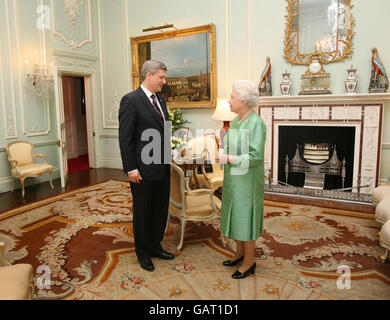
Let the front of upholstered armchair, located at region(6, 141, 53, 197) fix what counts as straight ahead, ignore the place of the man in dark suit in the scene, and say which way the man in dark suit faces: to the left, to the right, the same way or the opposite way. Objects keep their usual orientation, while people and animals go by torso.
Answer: the same way

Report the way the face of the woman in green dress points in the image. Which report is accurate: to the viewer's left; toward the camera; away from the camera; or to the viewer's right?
to the viewer's left

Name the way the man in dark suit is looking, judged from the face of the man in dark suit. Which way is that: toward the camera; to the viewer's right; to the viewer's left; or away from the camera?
to the viewer's right

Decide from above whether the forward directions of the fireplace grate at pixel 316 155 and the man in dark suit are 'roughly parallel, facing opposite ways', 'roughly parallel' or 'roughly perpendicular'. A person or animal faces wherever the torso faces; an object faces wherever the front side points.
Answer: roughly perpendicular

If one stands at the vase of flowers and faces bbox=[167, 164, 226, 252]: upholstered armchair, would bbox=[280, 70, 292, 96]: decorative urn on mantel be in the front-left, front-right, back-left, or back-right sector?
front-left

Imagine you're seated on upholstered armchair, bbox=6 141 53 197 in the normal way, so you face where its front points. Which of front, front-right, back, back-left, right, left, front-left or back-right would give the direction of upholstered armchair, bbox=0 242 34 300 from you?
front-right

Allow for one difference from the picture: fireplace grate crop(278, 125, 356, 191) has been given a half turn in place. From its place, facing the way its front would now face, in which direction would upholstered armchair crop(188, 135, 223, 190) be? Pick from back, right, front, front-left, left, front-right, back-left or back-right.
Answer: back-left

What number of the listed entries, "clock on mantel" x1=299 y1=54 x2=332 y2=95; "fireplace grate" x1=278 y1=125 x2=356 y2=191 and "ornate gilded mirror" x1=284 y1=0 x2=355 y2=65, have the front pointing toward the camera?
3

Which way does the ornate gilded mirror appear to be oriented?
toward the camera

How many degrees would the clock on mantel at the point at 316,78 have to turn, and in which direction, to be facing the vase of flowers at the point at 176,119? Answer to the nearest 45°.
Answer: approximately 90° to its right

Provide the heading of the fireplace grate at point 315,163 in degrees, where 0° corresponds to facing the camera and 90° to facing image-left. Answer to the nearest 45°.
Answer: approximately 0°

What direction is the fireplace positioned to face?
toward the camera

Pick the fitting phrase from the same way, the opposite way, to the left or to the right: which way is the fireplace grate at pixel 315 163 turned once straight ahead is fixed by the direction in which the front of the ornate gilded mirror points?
the same way

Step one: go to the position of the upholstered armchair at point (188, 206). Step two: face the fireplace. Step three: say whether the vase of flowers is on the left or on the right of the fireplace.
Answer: left

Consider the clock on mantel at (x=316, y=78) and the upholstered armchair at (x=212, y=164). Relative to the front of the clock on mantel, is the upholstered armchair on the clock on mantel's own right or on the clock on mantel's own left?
on the clock on mantel's own right

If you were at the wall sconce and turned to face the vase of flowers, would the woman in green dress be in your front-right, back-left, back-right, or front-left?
front-right
